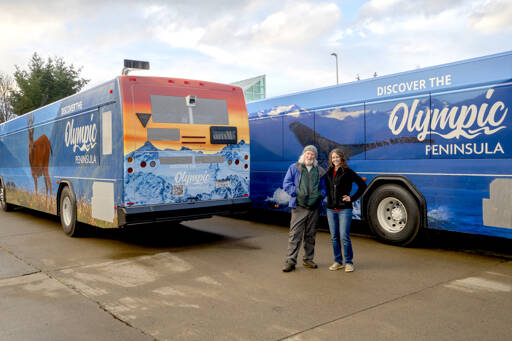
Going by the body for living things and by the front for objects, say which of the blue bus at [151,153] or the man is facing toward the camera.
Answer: the man

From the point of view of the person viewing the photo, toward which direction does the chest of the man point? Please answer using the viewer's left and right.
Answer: facing the viewer

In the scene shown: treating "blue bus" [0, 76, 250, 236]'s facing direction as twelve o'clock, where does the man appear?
The man is roughly at 6 o'clock from the blue bus.

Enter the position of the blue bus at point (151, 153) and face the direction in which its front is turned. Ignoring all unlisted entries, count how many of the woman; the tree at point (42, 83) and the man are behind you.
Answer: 2

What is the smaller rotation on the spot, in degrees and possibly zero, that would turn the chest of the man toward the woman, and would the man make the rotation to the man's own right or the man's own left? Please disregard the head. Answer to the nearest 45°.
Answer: approximately 90° to the man's own left

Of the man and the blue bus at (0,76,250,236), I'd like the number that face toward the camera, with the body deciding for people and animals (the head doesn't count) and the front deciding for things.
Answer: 1

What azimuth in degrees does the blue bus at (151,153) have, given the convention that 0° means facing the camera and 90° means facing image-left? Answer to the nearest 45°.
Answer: approximately 135°

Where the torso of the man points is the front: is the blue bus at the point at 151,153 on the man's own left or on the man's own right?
on the man's own right

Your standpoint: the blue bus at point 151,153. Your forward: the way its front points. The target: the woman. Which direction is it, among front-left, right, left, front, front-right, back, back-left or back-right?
back

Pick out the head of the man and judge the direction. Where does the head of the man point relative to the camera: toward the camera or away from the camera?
toward the camera

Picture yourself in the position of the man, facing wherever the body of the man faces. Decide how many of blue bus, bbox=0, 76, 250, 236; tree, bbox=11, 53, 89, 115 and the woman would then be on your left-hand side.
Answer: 1

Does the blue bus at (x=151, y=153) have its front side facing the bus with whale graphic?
no
